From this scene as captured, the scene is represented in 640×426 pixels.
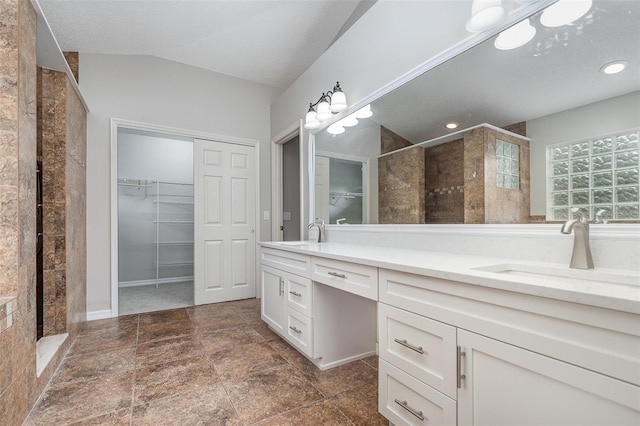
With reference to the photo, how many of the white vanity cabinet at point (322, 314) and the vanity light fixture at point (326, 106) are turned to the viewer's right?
0

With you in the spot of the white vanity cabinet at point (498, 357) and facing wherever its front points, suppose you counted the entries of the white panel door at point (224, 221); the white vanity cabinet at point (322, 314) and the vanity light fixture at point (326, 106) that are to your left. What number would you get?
0

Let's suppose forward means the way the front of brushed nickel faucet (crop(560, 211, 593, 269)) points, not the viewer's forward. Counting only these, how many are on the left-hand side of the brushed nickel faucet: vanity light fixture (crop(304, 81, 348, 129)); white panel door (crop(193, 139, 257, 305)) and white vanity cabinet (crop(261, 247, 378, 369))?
0

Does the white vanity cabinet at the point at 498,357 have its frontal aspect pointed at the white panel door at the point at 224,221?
no

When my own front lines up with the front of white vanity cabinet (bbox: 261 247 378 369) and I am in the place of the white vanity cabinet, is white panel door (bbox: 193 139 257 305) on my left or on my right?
on my right

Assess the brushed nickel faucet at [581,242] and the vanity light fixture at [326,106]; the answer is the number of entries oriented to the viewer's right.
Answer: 0

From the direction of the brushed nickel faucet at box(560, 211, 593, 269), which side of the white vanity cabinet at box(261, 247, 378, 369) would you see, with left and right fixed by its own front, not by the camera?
left

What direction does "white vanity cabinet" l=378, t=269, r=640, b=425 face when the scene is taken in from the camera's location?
facing the viewer and to the left of the viewer

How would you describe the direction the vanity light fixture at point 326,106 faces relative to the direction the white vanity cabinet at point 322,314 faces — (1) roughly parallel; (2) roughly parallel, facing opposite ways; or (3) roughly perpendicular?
roughly parallel

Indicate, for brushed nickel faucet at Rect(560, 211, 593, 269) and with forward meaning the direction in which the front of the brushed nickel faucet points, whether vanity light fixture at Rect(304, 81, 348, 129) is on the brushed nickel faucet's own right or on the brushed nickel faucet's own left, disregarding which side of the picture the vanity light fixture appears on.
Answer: on the brushed nickel faucet's own right

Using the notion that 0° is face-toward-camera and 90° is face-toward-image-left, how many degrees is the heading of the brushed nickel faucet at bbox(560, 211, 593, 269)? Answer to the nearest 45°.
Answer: approximately 45°
